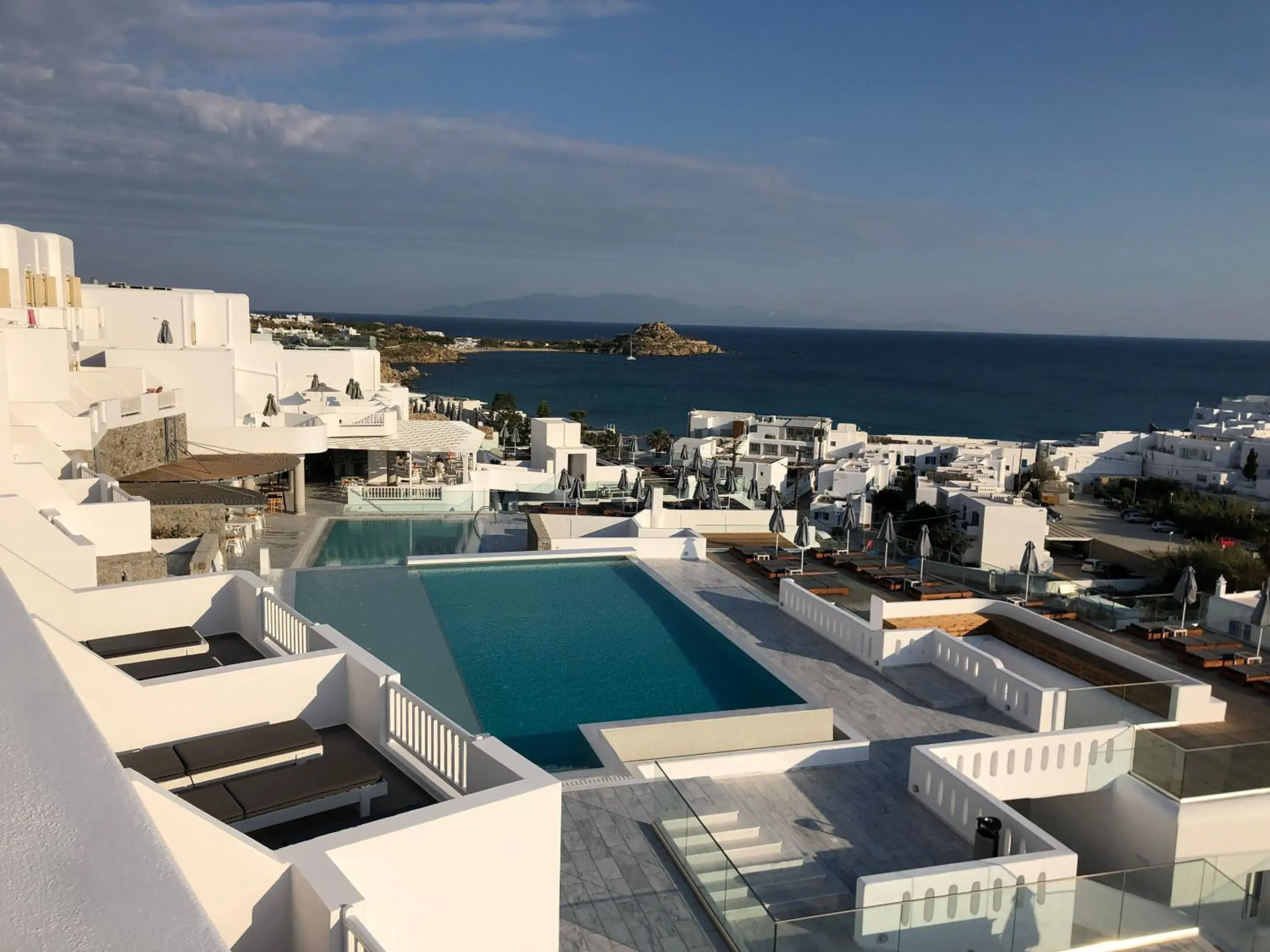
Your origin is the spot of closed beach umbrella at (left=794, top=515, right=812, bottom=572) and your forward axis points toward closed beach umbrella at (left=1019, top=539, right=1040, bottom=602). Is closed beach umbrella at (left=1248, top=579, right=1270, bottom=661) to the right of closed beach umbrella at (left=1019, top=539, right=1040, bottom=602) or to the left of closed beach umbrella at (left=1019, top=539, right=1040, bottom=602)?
right
